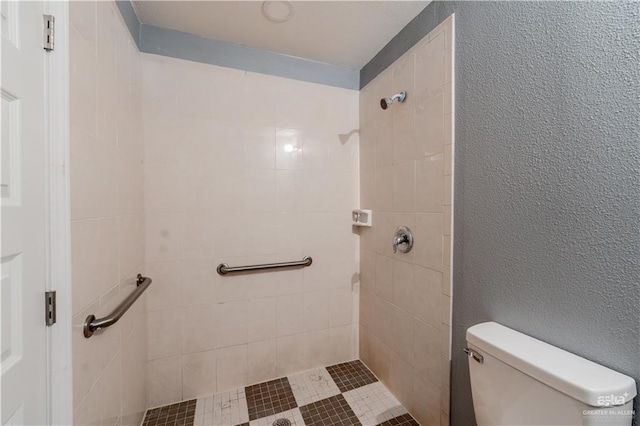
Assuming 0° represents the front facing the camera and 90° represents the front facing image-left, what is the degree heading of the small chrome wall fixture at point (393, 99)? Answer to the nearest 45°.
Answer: approximately 45°

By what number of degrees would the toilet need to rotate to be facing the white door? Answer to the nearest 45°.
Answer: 0° — it already faces it

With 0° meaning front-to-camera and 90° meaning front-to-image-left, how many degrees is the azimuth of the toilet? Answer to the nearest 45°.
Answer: approximately 45°

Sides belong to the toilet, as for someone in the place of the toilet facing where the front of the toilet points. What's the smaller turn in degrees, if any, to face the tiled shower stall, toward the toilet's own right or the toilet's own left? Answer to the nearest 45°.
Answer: approximately 45° to the toilet's own right
